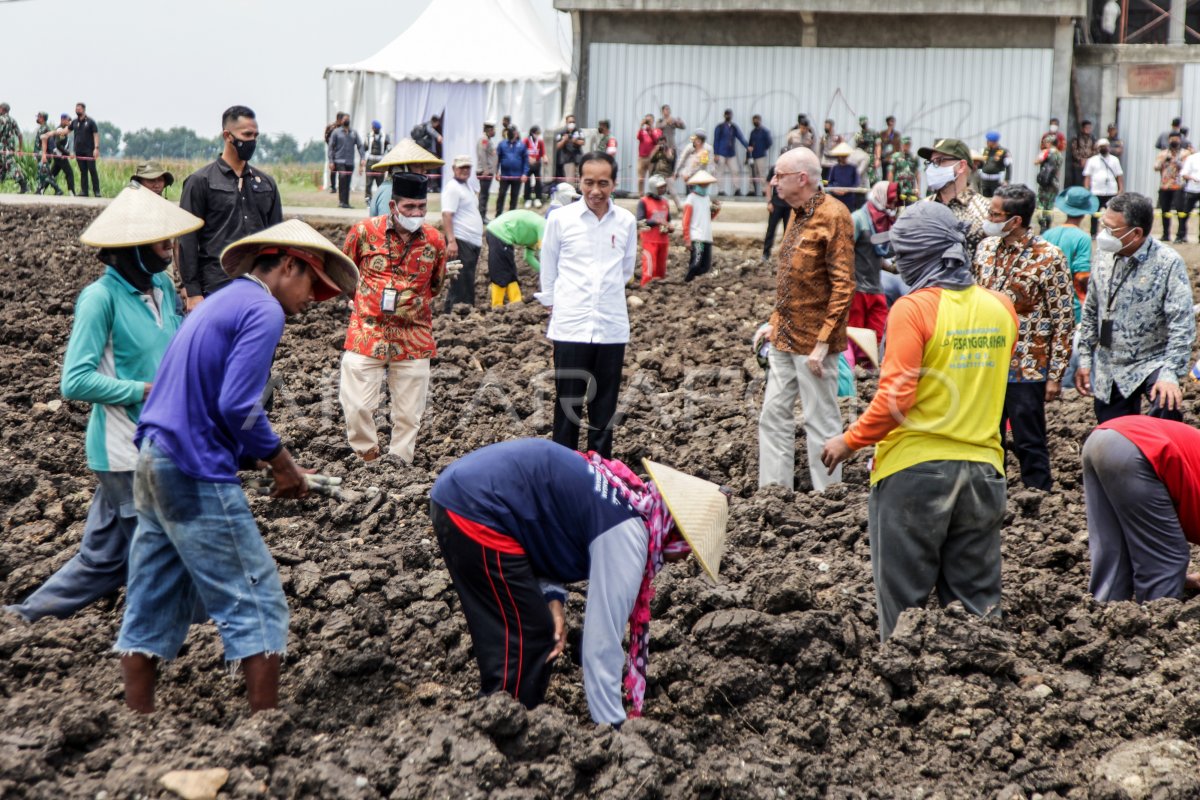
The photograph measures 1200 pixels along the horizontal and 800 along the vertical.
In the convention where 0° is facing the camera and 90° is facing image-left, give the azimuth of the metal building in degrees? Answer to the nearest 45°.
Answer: approximately 0°

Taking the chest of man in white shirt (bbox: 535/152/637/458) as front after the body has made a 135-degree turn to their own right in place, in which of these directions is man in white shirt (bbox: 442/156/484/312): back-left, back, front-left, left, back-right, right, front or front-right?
front-right

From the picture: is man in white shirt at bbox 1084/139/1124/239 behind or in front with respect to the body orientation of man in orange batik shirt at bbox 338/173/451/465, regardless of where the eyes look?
behind

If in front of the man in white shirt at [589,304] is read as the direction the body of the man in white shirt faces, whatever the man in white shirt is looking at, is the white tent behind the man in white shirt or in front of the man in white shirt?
behind

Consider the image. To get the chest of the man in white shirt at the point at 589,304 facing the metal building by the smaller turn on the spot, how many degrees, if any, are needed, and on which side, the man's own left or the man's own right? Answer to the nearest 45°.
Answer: approximately 180°

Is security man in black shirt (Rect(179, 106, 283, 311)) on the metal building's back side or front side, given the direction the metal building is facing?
on the front side

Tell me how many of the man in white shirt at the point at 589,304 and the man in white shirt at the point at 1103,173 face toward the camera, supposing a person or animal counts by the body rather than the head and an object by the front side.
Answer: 2

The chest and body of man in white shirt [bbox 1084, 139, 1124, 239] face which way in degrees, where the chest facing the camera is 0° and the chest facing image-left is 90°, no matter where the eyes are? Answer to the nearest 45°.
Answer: approximately 0°

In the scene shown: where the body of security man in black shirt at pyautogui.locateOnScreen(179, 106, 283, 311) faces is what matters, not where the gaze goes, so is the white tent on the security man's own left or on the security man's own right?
on the security man's own left

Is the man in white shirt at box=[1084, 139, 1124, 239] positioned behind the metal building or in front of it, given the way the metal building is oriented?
in front
